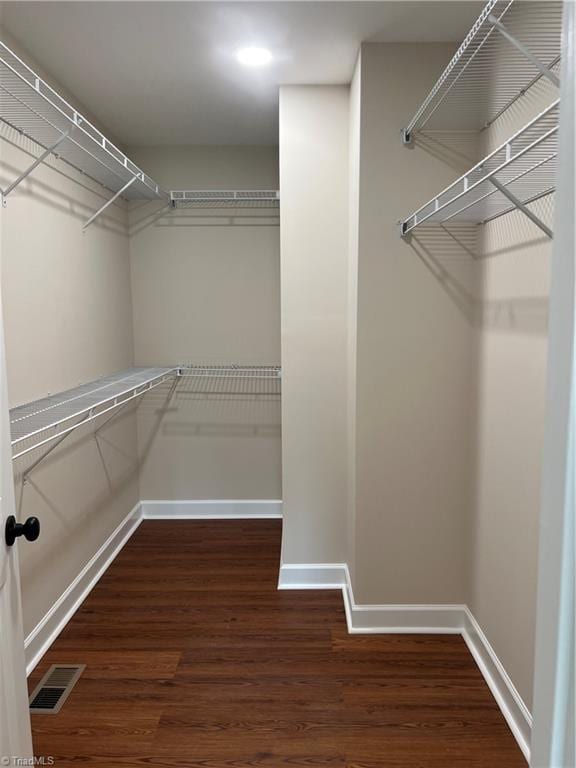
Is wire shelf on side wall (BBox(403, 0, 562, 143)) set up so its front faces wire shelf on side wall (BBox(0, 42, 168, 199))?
yes

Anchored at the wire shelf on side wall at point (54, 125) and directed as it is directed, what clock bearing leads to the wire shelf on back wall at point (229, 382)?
The wire shelf on back wall is roughly at 10 o'clock from the wire shelf on side wall.

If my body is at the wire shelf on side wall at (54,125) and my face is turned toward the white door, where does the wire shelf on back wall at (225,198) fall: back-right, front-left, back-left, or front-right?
back-left

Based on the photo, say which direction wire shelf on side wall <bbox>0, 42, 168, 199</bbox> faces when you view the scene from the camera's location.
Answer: facing to the right of the viewer

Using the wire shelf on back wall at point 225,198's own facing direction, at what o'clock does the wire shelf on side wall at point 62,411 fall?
The wire shelf on side wall is roughly at 1 o'clock from the wire shelf on back wall.

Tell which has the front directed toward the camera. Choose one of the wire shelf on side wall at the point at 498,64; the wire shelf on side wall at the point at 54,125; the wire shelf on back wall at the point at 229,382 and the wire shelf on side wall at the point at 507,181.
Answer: the wire shelf on back wall

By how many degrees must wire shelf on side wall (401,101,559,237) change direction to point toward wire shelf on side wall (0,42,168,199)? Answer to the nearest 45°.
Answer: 0° — it already faces it

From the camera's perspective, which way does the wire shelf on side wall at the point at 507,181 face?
to the viewer's left

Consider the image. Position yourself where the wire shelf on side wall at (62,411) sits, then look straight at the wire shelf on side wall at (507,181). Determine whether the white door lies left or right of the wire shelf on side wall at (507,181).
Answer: right

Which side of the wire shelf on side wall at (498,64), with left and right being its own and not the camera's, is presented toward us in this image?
left

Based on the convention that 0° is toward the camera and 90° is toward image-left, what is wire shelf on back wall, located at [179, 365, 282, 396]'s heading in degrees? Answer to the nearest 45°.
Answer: approximately 0°
